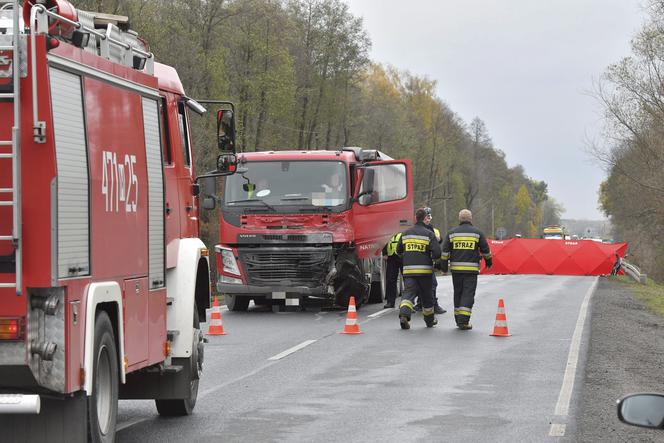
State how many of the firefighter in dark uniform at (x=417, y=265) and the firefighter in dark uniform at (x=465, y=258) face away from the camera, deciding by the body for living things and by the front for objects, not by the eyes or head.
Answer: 2

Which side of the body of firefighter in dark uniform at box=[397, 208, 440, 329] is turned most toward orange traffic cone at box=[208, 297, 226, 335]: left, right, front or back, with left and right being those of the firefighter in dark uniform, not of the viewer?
left

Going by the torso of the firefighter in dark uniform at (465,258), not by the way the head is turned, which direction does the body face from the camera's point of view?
away from the camera

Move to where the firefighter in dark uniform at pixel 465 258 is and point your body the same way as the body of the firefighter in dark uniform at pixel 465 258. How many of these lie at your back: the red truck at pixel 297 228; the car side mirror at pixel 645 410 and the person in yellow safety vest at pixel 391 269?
1

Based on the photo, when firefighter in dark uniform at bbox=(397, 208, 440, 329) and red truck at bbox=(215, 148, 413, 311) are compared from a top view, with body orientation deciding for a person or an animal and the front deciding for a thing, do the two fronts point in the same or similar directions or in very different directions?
very different directions

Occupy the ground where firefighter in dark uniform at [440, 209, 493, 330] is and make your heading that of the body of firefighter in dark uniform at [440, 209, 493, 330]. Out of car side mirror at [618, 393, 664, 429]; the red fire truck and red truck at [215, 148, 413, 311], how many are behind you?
2

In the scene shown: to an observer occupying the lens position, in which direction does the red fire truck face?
facing away from the viewer and to the right of the viewer

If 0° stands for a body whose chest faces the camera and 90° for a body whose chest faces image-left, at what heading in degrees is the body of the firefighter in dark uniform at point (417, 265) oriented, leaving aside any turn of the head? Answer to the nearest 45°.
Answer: approximately 180°
